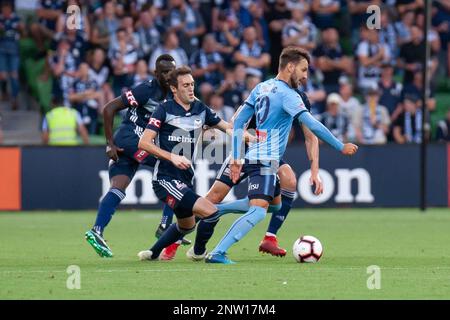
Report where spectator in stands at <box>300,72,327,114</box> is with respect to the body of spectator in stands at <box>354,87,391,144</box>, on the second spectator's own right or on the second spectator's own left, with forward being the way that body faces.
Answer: on the second spectator's own right

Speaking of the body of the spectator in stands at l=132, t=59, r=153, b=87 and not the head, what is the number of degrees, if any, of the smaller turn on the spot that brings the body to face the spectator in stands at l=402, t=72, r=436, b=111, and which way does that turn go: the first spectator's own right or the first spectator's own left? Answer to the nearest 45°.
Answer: approximately 90° to the first spectator's own left

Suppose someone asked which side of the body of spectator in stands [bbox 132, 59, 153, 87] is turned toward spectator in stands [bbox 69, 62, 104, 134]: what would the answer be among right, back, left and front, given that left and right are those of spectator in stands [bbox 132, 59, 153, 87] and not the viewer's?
right

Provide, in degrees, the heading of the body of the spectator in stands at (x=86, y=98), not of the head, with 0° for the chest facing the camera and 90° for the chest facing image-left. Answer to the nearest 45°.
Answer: approximately 0°

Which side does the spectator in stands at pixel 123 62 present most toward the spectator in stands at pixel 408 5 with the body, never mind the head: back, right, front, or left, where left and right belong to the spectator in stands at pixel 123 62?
left

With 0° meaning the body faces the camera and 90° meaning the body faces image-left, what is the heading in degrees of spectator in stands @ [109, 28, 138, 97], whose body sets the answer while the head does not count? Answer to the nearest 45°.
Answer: approximately 0°

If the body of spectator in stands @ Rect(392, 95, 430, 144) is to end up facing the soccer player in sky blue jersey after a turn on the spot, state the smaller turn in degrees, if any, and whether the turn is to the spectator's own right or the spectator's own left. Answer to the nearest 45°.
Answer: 0° — they already face them

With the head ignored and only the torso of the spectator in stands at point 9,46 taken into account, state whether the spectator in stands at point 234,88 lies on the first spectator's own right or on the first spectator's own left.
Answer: on the first spectator's own left
